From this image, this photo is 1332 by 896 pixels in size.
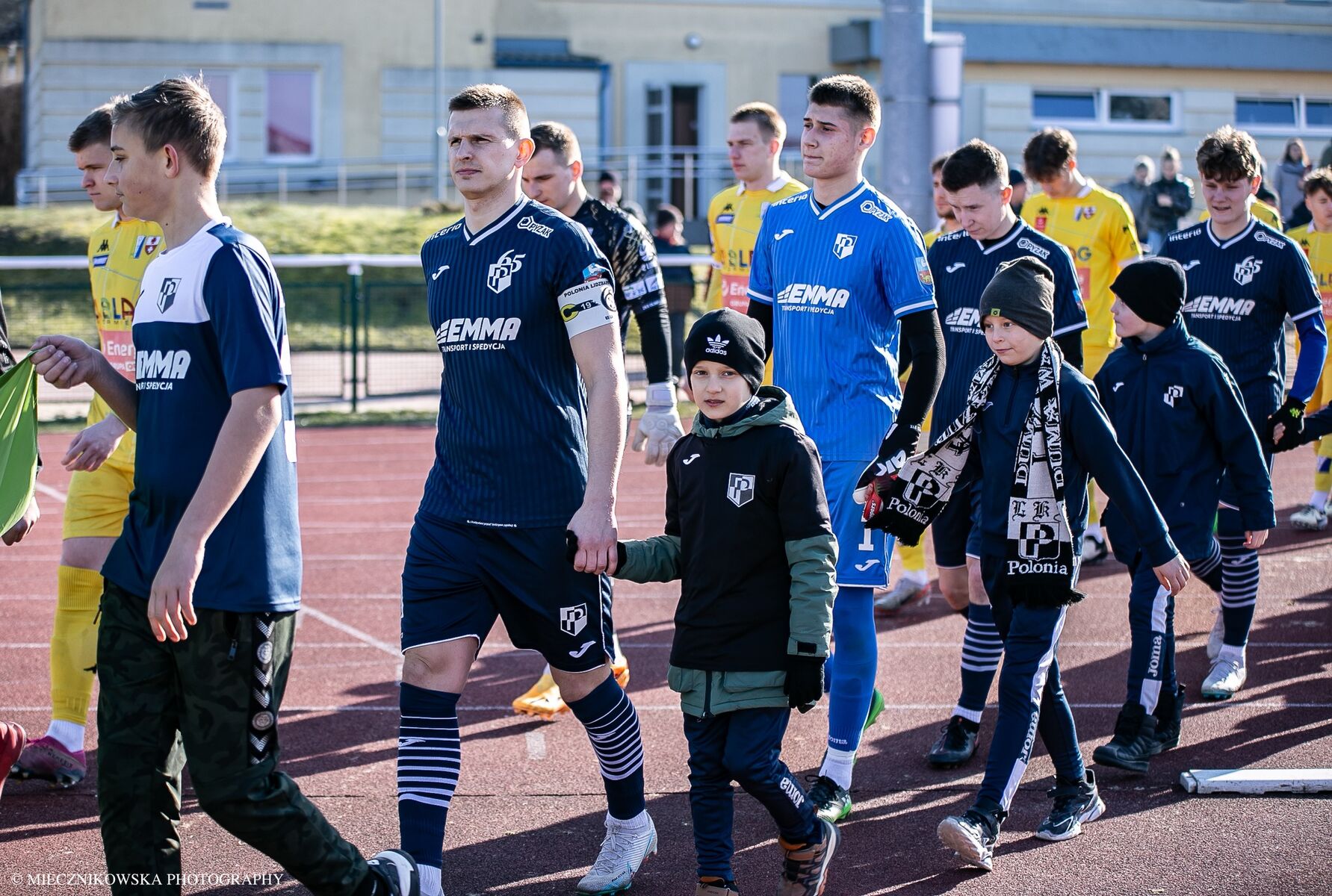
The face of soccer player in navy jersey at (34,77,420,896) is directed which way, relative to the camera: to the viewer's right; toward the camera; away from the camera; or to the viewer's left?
to the viewer's left

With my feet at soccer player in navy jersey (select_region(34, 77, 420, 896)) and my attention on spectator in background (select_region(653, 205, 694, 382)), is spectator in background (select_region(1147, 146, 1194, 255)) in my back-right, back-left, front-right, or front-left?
front-right

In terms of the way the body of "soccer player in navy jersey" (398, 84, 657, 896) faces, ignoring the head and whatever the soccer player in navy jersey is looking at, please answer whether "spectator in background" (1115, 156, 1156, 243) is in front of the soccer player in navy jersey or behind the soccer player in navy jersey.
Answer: behind

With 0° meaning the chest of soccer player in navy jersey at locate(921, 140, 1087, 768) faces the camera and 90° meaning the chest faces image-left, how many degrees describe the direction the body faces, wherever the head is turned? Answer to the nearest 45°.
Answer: approximately 45°

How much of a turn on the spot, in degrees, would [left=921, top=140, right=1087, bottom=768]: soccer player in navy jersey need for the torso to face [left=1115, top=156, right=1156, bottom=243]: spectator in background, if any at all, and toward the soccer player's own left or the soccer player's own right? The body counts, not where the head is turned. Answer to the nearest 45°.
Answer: approximately 135° to the soccer player's own right

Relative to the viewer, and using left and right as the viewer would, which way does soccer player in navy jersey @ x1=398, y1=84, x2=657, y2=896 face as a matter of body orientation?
facing the viewer and to the left of the viewer

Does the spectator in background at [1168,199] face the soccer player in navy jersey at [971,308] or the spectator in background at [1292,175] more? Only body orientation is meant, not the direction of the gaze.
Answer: the soccer player in navy jersey

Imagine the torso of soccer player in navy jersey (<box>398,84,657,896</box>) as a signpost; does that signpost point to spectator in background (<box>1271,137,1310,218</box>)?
no

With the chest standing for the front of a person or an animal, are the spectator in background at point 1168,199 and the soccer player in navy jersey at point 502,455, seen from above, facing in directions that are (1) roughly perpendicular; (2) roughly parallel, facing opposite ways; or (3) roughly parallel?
roughly parallel

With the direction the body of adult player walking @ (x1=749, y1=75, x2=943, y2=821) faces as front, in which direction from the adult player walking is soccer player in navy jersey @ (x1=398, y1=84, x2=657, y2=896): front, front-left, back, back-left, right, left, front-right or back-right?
front

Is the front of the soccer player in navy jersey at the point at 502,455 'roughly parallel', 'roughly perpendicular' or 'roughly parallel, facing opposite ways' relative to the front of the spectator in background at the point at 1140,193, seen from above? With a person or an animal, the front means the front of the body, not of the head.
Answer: roughly parallel

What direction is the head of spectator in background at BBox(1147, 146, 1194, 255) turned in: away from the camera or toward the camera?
toward the camera

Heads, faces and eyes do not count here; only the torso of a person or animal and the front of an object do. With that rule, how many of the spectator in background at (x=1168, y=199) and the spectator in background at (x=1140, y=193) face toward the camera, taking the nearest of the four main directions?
2

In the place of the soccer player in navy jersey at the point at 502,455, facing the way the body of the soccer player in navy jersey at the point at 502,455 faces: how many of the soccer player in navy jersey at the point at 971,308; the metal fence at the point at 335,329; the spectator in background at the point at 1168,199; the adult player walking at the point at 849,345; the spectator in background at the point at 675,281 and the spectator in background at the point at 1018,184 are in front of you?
0

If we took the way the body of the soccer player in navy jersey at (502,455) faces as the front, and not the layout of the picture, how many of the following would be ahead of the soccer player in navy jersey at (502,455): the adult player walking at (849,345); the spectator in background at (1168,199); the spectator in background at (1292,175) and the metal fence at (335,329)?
0

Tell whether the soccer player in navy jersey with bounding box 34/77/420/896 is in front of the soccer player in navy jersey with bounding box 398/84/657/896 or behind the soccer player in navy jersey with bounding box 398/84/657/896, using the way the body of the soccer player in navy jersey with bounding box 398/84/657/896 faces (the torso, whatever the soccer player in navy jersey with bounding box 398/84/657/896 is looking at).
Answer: in front

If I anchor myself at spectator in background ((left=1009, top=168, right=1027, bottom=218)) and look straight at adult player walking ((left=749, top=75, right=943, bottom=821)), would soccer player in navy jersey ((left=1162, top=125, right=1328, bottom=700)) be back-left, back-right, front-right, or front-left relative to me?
front-left
